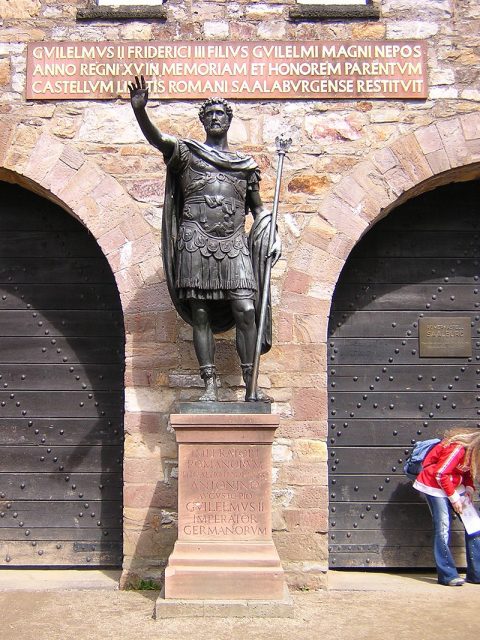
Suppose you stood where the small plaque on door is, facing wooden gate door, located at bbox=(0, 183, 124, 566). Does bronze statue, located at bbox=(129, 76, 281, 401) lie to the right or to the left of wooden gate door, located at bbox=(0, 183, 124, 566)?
left

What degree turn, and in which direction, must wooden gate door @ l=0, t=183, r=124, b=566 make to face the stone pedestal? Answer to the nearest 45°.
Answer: approximately 45° to its left

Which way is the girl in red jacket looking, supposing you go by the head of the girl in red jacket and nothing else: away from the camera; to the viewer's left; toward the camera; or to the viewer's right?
to the viewer's right

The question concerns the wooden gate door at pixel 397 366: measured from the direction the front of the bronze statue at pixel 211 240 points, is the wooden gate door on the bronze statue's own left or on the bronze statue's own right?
on the bronze statue's own left

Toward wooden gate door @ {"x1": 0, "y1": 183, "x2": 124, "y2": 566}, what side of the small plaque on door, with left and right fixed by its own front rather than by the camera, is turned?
right

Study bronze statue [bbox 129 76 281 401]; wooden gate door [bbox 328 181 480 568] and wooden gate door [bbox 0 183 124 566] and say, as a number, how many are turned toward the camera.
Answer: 3

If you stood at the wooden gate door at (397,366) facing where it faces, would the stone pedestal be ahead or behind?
ahead

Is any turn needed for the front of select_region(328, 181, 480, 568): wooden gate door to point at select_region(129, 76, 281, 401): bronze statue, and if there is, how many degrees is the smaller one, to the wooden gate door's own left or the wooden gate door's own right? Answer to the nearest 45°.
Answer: approximately 45° to the wooden gate door's own right

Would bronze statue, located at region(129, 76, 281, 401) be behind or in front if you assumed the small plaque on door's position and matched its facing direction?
in front

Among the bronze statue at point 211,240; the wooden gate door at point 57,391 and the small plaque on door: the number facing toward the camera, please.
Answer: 3
